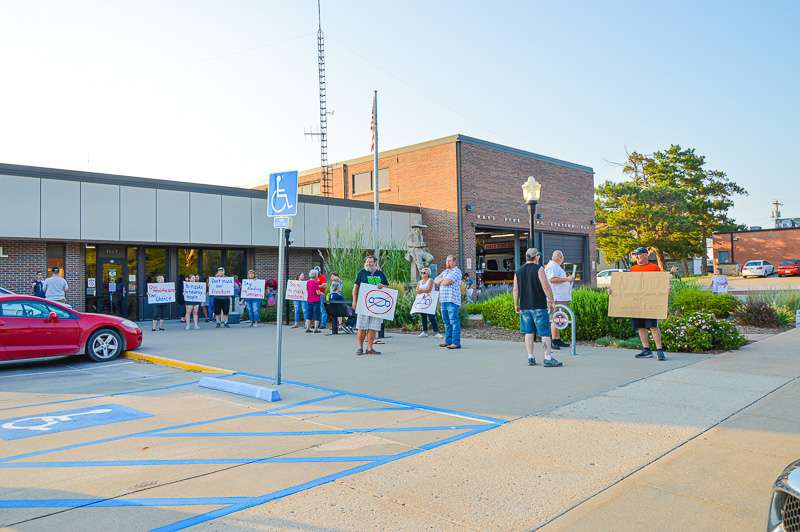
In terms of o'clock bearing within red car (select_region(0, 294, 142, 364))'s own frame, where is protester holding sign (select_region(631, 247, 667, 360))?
The protester holding sign is roughly at 1 o'clock from the red car.

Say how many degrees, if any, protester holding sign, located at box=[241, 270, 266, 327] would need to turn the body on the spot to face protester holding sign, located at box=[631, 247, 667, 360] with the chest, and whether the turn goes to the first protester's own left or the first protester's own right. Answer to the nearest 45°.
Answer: approximately 45° to the first protester's own left

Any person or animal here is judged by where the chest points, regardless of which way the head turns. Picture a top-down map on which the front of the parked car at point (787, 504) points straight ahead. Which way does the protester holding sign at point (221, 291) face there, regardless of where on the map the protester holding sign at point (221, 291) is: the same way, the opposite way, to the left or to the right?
to the left

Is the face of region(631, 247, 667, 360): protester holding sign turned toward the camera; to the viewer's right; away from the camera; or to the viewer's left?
toward the camera

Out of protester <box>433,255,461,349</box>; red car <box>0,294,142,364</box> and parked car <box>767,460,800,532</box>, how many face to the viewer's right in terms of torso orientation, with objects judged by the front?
1

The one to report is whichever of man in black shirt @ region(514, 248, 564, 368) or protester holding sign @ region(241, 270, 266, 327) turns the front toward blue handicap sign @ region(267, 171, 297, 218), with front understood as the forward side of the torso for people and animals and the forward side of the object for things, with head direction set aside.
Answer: the protester holding sign

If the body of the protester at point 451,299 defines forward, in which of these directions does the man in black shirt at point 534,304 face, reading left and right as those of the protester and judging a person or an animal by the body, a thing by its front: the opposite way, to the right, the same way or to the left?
the opposite way

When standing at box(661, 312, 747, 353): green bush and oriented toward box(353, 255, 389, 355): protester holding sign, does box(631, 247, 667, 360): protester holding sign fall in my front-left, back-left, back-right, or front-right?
front-left

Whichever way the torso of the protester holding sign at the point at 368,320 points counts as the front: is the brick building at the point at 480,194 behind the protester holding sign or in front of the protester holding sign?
behind

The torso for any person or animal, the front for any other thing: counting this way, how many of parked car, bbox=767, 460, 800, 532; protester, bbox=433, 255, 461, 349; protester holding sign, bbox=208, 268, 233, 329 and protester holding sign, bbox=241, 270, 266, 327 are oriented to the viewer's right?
0

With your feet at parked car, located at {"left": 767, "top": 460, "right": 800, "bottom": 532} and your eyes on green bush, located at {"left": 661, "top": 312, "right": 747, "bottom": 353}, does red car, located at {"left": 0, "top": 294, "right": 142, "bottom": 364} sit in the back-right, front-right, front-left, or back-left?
front-left

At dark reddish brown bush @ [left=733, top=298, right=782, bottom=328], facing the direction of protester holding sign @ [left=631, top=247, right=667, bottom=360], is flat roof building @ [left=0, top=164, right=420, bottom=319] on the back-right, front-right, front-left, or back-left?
front-right

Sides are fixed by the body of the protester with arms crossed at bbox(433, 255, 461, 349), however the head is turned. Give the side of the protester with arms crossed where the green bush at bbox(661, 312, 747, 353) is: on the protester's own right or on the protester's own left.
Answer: on the protester's own left

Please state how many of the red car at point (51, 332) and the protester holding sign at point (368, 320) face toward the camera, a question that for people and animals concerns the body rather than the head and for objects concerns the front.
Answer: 1

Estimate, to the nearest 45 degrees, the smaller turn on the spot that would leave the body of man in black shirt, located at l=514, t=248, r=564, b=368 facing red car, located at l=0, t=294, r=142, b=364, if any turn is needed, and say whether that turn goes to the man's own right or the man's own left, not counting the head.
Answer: approximately 135° to the man's own left

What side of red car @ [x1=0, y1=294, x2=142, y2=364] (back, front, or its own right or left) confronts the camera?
right

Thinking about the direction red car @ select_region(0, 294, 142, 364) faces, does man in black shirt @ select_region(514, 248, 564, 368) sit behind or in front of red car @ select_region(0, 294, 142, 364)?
in front
